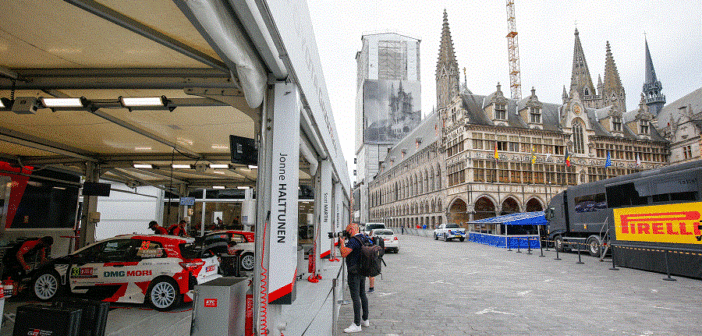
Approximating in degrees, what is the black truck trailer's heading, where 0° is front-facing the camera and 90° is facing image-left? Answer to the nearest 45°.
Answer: approximately 135°

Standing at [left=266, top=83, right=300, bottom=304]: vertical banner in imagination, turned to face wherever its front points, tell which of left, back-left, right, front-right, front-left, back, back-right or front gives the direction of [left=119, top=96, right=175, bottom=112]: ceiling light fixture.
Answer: back-right

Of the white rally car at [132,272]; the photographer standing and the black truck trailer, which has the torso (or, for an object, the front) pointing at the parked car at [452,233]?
the black truck trailer

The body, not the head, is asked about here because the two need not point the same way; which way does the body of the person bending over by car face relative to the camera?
to the viewer's right

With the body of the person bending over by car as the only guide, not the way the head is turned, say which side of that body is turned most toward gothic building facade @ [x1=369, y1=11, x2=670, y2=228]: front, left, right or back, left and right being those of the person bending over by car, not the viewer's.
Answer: front

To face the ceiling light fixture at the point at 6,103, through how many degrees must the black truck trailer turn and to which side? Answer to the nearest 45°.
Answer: approximately 90° to its left

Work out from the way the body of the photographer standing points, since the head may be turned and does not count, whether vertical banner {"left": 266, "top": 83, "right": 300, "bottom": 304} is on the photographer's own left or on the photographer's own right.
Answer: on the photographer's own left

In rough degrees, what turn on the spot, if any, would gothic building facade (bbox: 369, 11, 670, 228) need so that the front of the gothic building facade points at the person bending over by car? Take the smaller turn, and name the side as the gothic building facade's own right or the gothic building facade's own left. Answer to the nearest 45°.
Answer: approximately 45° to the gothic building facade's own right
